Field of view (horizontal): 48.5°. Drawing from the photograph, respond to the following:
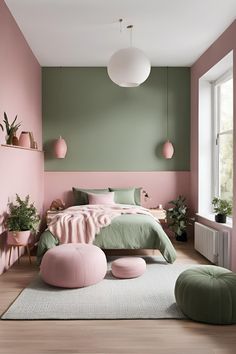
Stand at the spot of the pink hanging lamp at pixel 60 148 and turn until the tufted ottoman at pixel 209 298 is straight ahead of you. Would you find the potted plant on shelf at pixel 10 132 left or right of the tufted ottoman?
right

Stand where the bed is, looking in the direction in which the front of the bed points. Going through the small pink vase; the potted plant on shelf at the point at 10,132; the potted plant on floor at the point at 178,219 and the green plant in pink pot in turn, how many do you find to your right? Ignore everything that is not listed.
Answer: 3

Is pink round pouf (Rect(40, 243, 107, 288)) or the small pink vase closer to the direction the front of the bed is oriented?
the pink round pouf

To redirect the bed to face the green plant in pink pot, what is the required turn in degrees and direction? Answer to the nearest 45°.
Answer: approximately 90° to its right

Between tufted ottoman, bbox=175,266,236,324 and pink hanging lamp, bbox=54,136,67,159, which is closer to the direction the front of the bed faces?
the tufted ottoman

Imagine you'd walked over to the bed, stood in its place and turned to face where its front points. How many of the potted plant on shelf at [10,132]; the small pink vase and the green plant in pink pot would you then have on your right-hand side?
3

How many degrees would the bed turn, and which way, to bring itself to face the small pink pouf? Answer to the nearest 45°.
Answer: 0° — it already faces it

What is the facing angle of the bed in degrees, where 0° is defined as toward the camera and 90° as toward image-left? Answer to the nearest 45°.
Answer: approximately 0°

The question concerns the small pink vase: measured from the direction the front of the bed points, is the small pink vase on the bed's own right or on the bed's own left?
on the bed's own right

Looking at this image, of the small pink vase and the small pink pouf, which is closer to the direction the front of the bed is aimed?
the small pink pouf

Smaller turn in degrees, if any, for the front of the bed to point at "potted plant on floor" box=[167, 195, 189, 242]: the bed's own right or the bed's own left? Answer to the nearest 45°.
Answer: approximately 135° to the bed's own left

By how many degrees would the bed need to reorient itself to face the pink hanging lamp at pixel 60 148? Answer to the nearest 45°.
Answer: approximately 135° to its right

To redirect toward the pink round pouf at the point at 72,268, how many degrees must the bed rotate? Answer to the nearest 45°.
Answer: approximately 45° to its right

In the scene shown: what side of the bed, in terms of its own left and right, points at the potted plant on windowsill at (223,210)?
left

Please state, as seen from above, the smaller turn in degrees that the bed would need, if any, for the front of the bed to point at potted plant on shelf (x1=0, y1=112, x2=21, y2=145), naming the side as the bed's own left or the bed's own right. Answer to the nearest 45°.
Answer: approximately 90° to the bed's own right
